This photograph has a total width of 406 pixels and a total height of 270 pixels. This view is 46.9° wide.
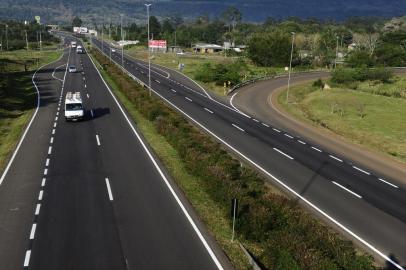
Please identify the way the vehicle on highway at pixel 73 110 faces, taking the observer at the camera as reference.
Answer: facing the viewer
